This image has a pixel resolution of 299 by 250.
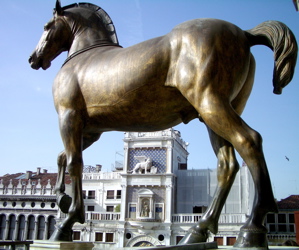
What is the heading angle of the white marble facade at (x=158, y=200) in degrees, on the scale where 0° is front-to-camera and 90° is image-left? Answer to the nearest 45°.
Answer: approximately 0°

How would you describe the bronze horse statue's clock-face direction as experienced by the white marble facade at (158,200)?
The bronze horse statue is roughly at 12 o'clock from the white marble facade.
